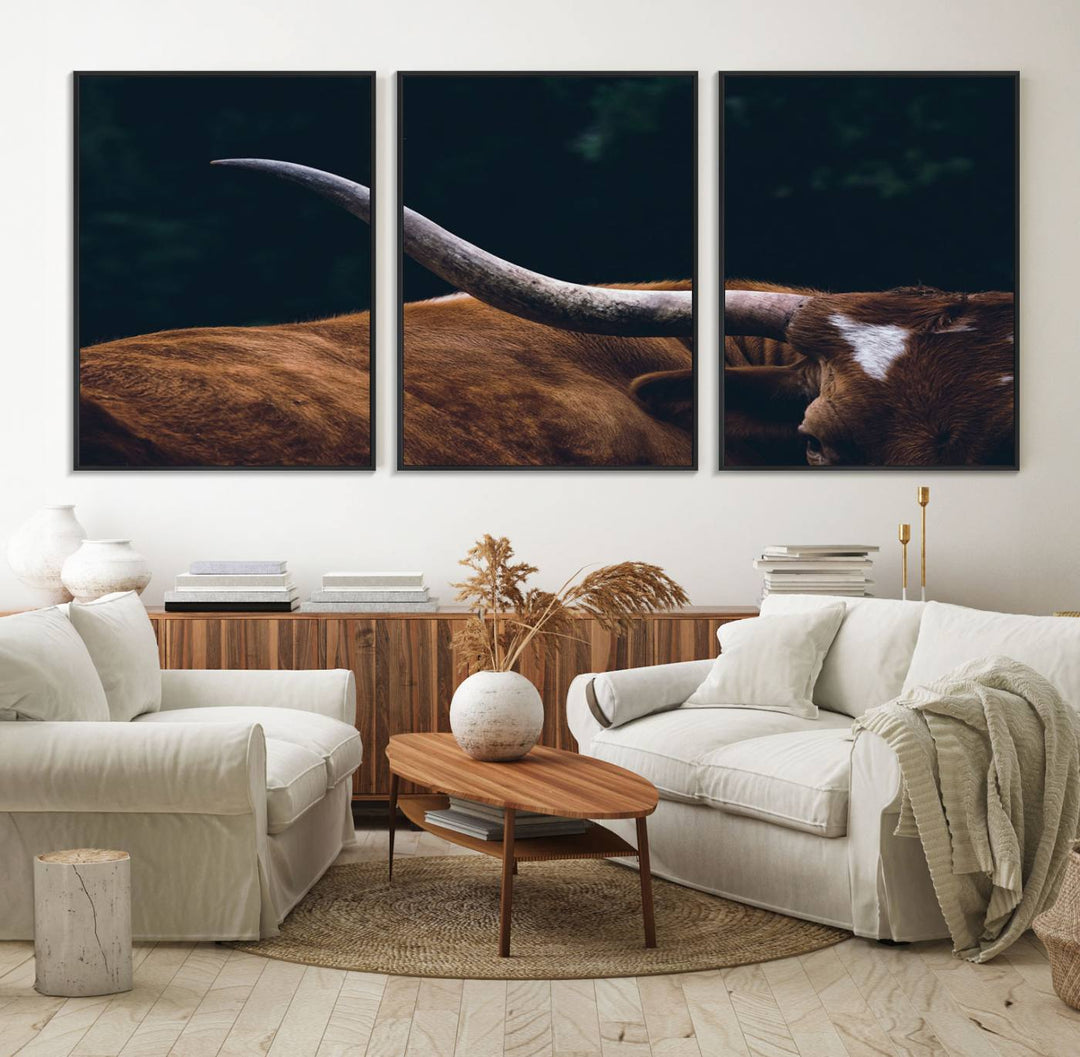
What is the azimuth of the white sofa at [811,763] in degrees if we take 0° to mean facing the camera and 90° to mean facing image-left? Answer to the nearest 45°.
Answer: approximately 45°

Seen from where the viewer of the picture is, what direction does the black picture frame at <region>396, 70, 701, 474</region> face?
facing the viewer

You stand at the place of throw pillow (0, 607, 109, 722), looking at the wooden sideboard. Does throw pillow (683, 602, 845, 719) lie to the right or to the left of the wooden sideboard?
right

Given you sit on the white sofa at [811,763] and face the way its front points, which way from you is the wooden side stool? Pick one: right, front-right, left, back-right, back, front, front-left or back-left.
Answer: front

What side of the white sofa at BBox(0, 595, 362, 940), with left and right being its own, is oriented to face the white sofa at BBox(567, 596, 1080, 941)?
front

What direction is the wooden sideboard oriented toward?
toward the camera

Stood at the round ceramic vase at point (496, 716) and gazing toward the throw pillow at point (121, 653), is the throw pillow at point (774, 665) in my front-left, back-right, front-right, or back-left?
back-right

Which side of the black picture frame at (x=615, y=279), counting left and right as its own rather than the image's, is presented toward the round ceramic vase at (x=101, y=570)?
right

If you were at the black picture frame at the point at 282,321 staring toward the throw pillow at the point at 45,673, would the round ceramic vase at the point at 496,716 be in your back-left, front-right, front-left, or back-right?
front-left

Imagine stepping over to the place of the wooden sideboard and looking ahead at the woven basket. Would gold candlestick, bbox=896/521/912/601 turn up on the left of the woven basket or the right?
left

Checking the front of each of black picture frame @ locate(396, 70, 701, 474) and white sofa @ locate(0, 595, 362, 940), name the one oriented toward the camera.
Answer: the black picture frame

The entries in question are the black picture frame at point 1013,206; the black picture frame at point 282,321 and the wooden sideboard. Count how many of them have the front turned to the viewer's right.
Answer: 0

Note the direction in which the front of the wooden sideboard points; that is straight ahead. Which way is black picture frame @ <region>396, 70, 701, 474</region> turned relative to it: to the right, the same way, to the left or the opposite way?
the same way

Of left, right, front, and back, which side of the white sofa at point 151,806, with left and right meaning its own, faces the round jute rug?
front

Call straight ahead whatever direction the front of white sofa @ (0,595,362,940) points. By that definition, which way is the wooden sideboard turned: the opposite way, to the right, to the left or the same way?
to the right
